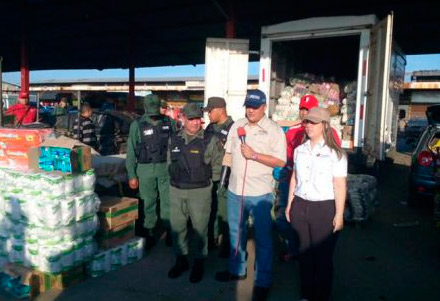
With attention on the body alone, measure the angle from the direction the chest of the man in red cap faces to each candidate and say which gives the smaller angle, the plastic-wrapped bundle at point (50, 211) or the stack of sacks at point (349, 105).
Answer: the plastic-wrapped bundle

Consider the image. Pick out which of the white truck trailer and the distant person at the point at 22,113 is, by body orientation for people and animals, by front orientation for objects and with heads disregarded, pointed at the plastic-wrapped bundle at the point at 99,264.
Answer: the distant person

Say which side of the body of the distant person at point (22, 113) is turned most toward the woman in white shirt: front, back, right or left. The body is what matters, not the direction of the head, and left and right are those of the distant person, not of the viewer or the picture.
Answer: front

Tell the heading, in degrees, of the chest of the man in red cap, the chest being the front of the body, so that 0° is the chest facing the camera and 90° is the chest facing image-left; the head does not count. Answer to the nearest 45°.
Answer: approximately 45°

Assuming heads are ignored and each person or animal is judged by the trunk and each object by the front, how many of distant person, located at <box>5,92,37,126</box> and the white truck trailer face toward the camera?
1

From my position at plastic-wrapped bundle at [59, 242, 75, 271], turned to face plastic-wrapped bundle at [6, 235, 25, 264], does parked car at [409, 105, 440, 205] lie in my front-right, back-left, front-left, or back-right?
back-right

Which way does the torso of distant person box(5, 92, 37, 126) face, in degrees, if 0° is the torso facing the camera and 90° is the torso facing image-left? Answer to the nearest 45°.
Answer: approximately 0°

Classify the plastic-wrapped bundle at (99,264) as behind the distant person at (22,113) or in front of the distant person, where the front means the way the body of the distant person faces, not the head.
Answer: in front

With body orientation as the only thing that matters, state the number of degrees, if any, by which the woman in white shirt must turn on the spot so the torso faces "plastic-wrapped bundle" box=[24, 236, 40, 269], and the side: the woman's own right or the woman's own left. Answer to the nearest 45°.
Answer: approximately 45° to the woman's own right

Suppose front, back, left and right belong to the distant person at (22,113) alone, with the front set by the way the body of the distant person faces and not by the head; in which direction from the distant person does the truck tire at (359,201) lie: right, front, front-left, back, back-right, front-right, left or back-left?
front-left

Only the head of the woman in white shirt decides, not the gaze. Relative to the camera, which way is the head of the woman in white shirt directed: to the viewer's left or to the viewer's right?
to the viewer's left

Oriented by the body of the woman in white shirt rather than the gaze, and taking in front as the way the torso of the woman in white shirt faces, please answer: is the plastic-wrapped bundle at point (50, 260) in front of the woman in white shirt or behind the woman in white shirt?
in front

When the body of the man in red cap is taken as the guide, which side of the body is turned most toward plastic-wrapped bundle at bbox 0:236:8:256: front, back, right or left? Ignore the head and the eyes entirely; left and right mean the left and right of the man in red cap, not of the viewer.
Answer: right

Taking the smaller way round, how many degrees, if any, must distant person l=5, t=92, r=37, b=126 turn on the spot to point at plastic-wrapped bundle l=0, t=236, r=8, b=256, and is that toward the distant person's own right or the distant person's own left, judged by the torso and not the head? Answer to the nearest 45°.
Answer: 0° — they already face it
